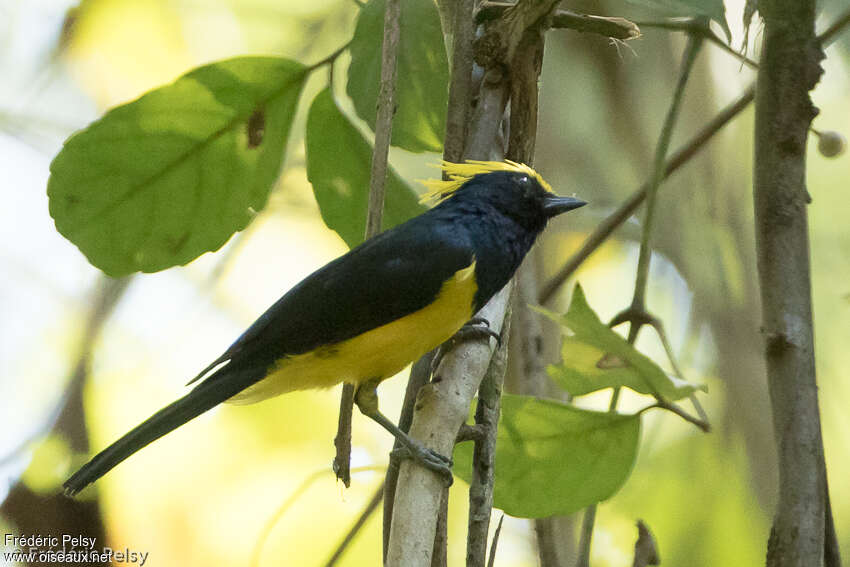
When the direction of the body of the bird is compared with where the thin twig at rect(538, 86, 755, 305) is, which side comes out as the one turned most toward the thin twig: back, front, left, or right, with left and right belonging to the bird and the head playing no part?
front

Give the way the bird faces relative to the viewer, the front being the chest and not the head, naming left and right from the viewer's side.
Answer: facing to the right of the viewer
